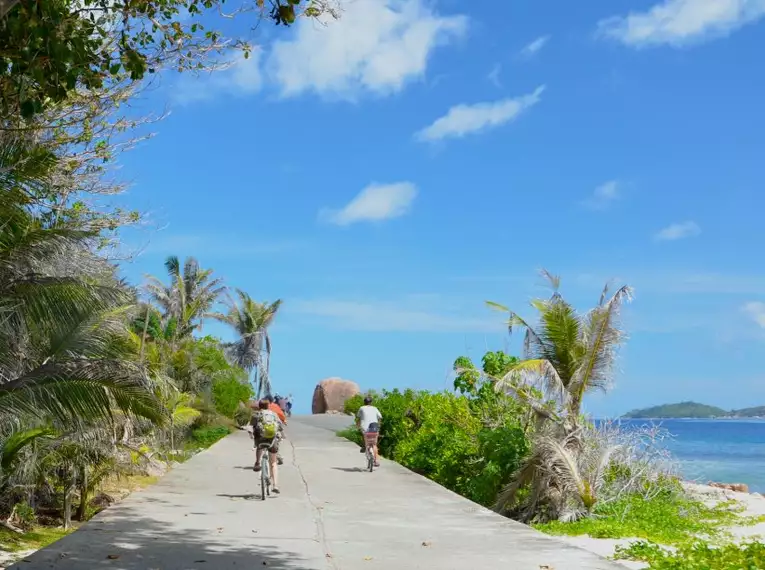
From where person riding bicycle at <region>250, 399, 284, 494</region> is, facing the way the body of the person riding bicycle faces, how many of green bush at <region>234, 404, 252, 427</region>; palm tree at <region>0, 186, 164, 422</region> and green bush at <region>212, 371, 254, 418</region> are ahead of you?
2

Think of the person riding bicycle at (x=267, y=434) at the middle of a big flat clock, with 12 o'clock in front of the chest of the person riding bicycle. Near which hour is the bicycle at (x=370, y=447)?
The bicycle is roughly at 1 o'clock from the person riding bicycle.

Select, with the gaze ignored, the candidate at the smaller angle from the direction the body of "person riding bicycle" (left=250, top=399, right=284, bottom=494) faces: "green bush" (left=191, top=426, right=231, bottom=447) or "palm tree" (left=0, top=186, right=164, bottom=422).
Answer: the green bush

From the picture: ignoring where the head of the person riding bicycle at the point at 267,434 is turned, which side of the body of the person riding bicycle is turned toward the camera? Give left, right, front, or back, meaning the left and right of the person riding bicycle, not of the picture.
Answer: back

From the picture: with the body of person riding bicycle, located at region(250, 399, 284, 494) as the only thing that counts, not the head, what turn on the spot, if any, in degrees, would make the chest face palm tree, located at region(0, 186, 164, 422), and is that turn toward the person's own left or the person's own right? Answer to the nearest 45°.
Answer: approximately 135° to the person's own left

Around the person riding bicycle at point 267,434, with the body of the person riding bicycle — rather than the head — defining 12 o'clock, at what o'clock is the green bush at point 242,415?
The green bush is roughly at 12 o'clock from the person riding bicycle.

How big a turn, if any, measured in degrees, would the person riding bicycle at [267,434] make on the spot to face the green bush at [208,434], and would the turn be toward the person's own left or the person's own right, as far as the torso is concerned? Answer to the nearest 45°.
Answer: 0° — they already face it

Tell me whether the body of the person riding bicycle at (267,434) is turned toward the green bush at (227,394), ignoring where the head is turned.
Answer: yes

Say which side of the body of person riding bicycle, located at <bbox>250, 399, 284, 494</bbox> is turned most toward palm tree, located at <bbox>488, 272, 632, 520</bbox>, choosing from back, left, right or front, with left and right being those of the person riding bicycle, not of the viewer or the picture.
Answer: right
